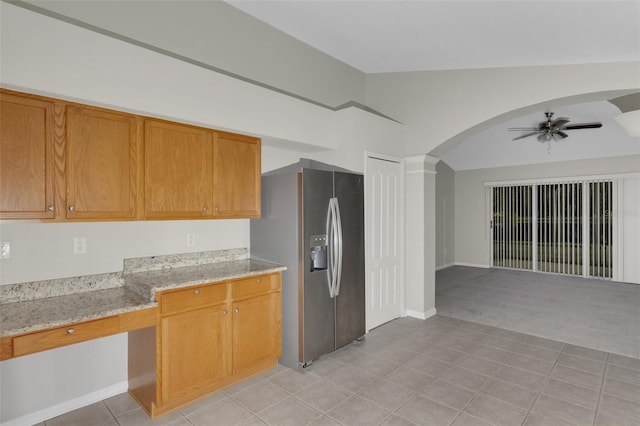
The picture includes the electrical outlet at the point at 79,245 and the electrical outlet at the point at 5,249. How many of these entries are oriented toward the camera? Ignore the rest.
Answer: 2

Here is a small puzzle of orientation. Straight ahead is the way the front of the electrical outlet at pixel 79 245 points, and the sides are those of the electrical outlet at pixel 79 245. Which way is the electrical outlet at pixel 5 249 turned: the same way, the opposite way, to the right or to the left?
the same way

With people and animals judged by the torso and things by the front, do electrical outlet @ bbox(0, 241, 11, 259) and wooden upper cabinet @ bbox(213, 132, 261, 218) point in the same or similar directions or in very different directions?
same or similar directions

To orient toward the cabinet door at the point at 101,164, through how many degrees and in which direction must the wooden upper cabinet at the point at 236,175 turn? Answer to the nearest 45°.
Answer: approximately 90° to its right

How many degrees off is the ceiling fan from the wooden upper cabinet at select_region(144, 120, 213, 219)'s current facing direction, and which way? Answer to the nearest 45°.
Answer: approximately 45° to its left

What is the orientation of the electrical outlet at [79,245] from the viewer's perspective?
toward the camera

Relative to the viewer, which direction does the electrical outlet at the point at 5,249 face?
toward the camera

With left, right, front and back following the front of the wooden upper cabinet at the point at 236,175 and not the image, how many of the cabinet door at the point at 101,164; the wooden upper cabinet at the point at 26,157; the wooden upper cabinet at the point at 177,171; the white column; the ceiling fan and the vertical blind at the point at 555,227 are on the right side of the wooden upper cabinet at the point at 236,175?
3

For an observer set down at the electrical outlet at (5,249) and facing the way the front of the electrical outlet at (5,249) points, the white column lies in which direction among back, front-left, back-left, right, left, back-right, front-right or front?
left

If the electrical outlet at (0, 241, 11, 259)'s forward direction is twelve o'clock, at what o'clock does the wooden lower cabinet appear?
The wooden lower cabinet is roughly at 10 o'clock from the electrical outlet.

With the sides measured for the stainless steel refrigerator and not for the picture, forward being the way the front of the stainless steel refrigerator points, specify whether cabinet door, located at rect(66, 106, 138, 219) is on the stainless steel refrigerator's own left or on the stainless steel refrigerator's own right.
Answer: on the stainless steel refrigerator's own right

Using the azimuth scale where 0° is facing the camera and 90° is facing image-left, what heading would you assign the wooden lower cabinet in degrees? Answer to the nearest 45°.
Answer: approximately 315°

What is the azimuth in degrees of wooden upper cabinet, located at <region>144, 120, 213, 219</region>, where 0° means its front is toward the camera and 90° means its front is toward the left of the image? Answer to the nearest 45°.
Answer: approximately 315°

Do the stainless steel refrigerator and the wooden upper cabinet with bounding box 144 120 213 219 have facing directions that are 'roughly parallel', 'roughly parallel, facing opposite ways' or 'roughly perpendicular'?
roughly parallel

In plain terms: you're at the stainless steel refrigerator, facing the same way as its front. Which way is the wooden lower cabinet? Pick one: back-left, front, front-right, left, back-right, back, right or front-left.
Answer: right
